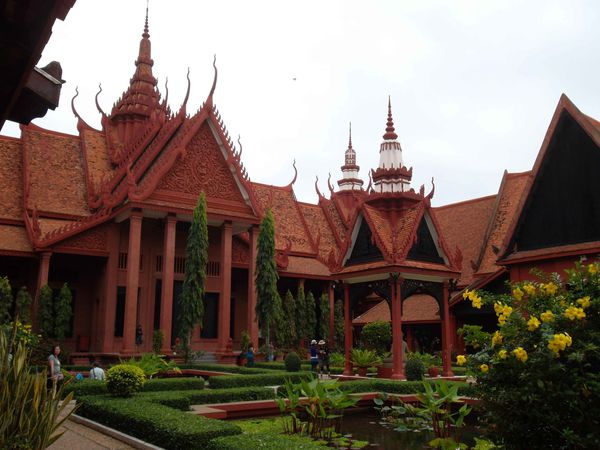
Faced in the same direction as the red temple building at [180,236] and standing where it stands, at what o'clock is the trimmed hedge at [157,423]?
The trimmed hedge is roughly at 1 o'clock from the red temple building.

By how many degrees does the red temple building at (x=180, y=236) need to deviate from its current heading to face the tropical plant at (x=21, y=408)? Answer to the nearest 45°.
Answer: approximately 45° to its right

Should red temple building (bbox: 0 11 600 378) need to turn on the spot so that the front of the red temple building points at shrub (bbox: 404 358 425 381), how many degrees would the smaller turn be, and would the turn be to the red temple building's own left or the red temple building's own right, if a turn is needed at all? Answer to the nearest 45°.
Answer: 0° — it already faces it

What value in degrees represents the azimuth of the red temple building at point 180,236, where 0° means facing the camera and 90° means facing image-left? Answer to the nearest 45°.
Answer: approximately 315°
